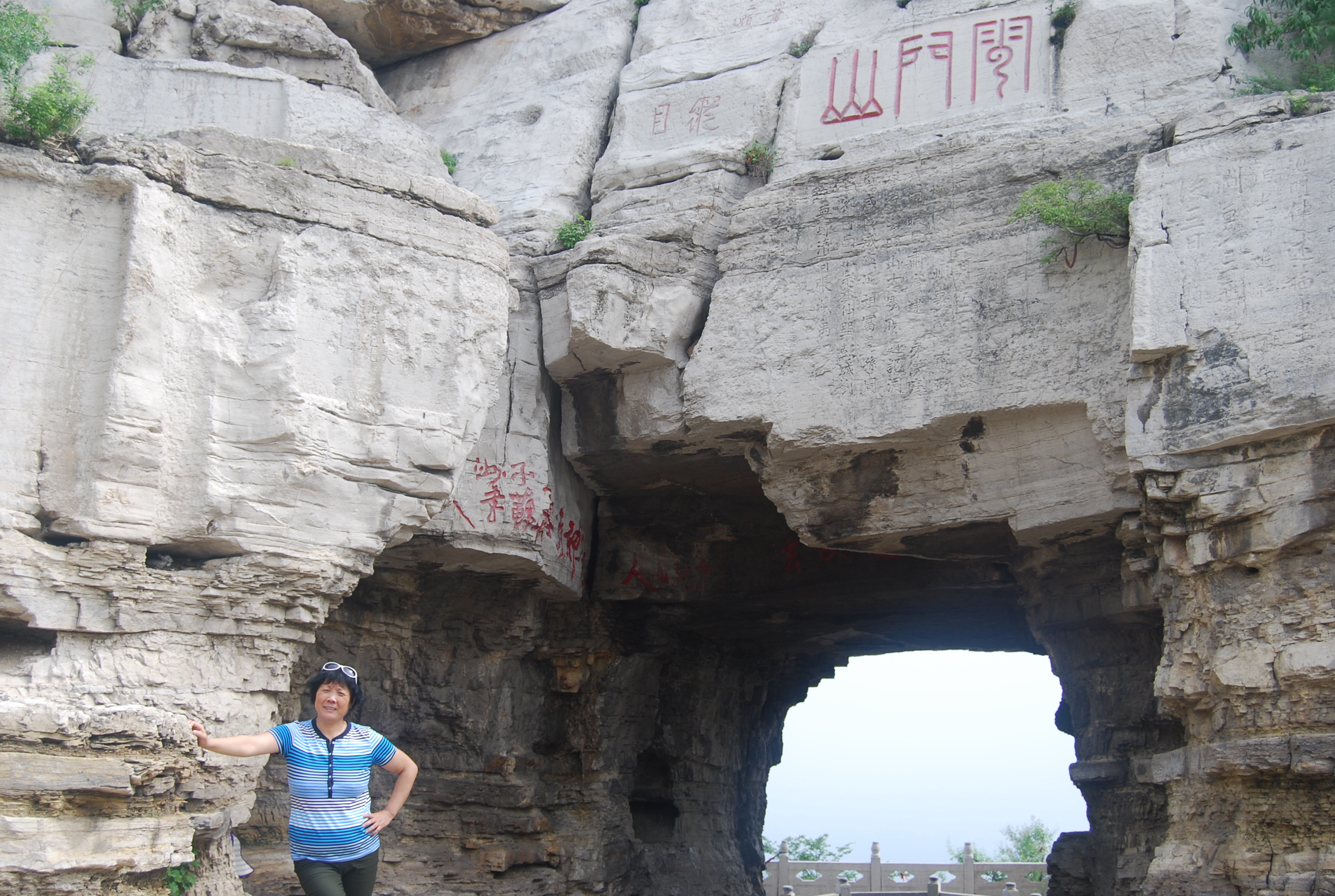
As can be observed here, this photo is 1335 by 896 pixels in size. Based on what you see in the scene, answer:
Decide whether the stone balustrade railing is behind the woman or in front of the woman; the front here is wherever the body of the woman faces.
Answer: behind

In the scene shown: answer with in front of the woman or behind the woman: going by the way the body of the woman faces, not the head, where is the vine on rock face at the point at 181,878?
behind

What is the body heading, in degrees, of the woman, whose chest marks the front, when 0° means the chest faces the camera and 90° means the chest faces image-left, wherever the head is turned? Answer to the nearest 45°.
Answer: approximately 0°
